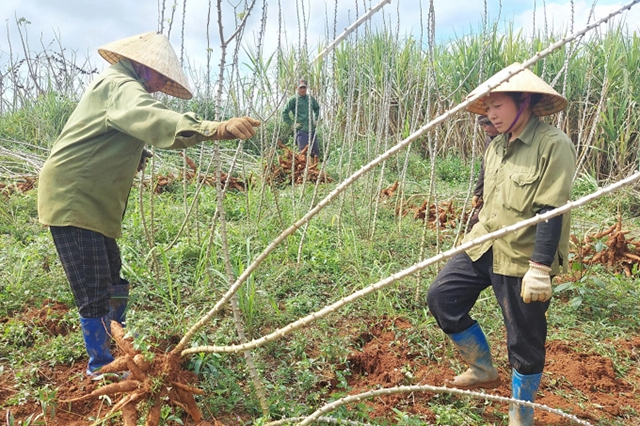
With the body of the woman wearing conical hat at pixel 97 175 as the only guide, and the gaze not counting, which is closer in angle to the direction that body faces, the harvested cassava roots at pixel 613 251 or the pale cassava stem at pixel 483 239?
the harvested cassava roots

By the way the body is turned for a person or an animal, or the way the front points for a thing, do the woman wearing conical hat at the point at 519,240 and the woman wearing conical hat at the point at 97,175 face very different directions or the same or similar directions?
very different directions

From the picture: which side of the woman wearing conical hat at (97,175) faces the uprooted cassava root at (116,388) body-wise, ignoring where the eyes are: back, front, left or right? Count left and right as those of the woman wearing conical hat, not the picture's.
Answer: right

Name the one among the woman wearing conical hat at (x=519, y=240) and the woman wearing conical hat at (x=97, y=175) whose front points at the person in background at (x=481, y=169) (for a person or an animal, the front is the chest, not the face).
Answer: the woman wearing conical hat at (x=97, y=175)

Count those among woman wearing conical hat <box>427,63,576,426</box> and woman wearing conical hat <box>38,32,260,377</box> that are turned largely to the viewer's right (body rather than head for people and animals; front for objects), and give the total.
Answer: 1

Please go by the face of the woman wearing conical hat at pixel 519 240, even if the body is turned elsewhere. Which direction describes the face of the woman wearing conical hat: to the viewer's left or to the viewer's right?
to the viewer's left

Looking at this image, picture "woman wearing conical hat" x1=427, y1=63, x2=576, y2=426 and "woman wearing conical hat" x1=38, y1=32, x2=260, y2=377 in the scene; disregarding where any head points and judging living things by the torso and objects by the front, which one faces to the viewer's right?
the "woman wearing conical hat" x1=38, y1=32, x2=260, y2=377

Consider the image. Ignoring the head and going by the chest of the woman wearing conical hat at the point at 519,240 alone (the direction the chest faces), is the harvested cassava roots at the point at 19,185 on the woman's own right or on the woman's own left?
on the woman's own right

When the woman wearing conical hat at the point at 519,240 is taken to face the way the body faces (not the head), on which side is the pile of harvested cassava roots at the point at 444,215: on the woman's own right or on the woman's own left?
on the woman's own right

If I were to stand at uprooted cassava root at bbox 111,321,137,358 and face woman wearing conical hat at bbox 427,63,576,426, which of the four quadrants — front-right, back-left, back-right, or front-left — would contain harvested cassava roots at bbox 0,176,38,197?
back-left

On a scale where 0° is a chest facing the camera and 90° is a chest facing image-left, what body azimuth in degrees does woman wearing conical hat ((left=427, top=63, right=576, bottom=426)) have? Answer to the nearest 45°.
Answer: approximately 45°

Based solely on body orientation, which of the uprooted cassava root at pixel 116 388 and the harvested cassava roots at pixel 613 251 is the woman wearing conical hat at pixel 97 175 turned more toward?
the harvested cassava roots

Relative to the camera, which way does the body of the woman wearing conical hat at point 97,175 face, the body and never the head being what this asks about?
to the viewer's right

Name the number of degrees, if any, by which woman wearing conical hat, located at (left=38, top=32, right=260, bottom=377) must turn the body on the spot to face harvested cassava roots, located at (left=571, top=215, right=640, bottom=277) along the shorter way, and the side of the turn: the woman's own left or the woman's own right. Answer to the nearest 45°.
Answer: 0° — they already face it
